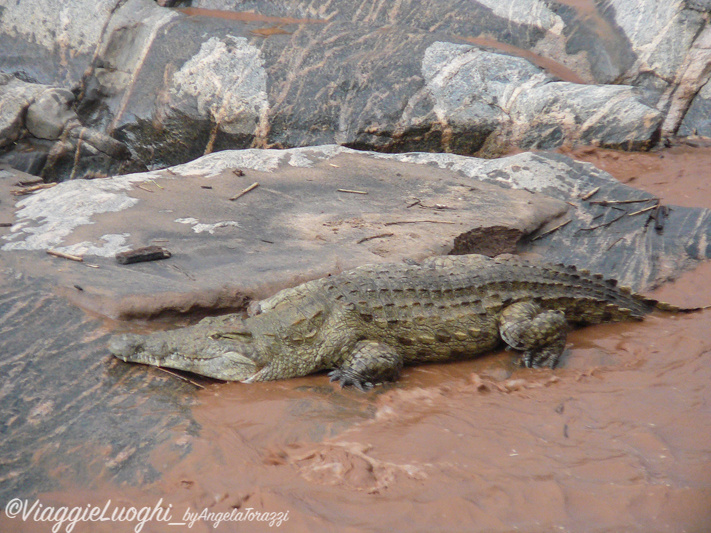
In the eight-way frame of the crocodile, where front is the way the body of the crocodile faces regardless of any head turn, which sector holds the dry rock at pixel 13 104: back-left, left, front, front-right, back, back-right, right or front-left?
front-right

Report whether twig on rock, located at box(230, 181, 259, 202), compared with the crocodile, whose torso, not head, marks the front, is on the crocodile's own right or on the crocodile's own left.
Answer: on the crocodile's own right

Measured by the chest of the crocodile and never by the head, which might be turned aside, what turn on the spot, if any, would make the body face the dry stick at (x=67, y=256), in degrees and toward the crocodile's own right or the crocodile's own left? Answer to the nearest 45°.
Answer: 0° — it already faces it

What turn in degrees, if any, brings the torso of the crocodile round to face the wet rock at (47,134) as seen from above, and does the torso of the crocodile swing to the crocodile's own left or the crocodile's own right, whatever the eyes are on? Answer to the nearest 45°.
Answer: approximately 45° to the crocodile's own right

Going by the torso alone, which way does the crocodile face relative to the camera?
to the viewer's left

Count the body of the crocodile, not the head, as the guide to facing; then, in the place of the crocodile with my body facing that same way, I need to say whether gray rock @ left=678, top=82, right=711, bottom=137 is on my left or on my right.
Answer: on my right

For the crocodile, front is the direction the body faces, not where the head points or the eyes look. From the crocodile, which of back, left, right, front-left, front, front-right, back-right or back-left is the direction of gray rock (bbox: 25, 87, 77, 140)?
front-right

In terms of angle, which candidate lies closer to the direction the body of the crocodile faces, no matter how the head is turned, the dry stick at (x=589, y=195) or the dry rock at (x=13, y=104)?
the dry rock

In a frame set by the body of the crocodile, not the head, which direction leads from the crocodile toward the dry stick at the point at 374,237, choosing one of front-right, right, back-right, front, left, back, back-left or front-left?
right

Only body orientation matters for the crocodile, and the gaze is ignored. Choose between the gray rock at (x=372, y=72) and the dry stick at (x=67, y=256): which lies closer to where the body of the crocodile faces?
the dry stick
